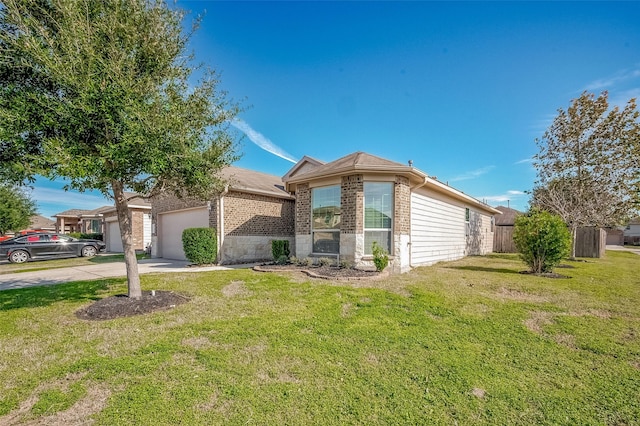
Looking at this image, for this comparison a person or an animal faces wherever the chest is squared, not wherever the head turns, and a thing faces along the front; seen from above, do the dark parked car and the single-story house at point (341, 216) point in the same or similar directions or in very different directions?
very different directions

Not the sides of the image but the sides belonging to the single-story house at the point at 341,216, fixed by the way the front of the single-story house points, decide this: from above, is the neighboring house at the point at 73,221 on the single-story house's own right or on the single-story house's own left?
on the single-story house's own right

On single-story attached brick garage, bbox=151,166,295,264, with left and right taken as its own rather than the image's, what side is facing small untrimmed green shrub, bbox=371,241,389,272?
left

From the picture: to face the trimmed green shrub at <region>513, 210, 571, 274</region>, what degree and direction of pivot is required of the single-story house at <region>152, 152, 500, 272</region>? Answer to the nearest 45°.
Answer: approximately 135° to its left

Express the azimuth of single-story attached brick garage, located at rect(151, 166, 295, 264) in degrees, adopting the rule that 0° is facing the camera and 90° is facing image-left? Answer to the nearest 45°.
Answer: approximately 45°

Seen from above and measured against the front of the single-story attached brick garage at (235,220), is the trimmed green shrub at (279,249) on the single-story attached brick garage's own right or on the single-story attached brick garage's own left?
on the single-story attached brick garage's own left

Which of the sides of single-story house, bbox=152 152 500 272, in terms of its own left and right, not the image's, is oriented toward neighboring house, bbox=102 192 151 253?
right
